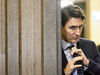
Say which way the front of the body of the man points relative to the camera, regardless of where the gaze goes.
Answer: toward the camera
